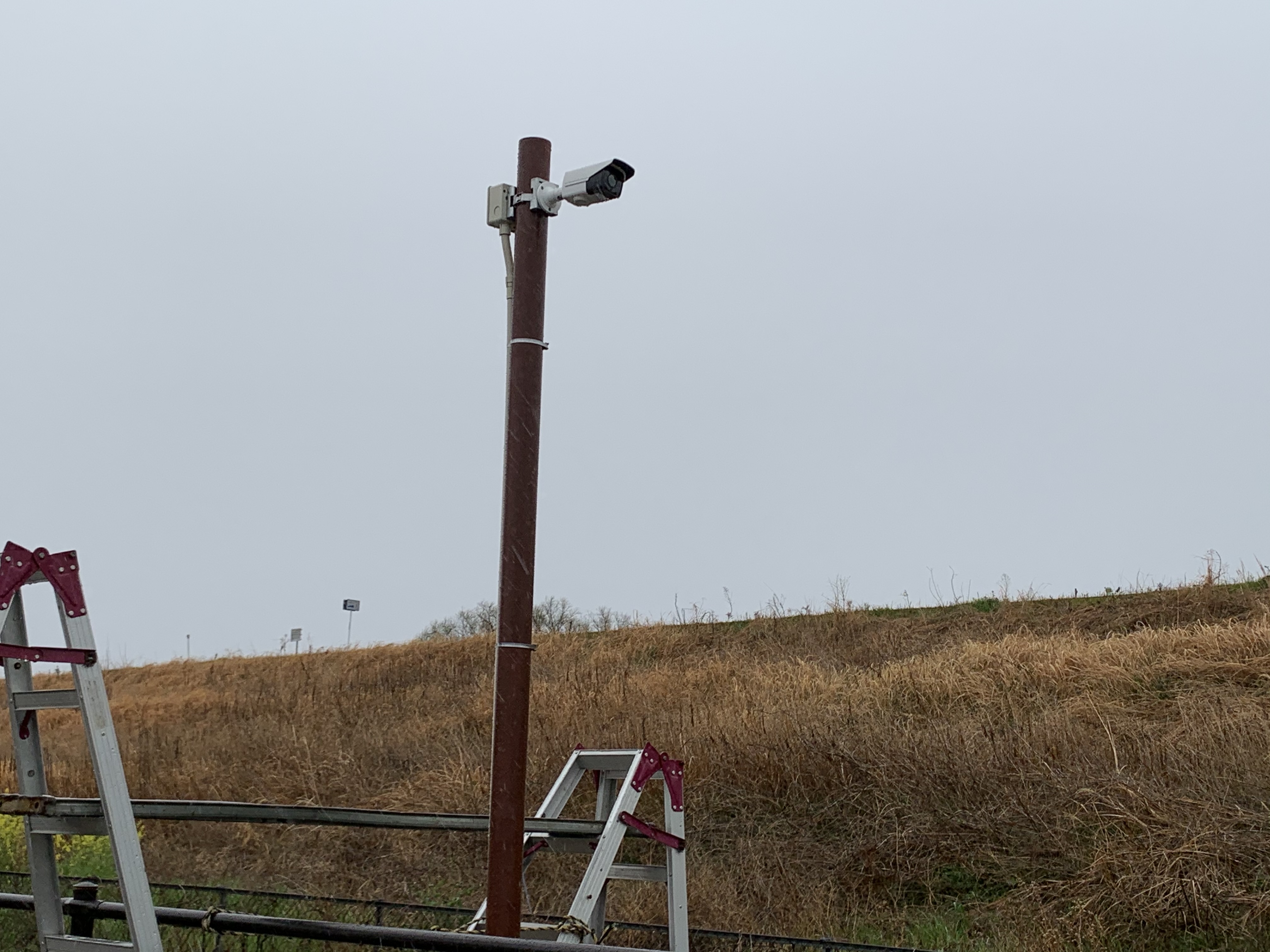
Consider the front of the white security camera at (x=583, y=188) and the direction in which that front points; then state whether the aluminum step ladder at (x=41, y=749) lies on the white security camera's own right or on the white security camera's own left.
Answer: on the white security camera's own right

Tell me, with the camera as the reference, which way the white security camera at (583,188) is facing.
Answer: facing the viewer and to the right of the viewer
